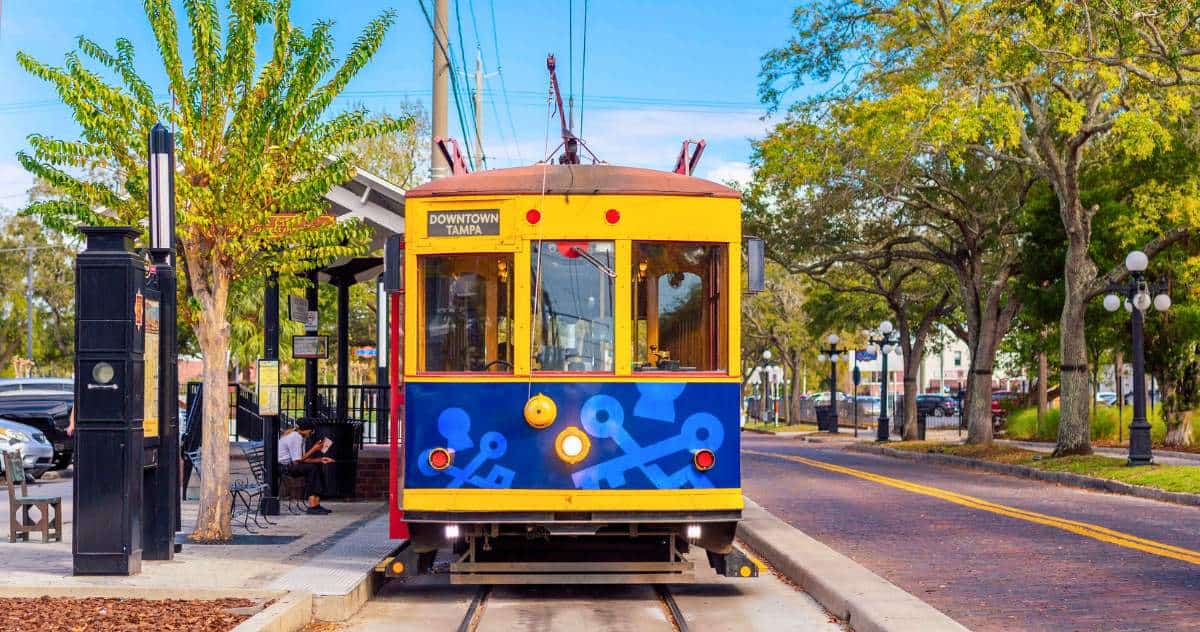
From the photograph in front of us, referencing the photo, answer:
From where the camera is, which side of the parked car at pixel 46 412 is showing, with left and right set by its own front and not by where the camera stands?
left

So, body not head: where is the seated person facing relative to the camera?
to the viewer's right

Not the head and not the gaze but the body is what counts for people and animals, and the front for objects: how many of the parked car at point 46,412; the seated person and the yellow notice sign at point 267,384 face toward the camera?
1

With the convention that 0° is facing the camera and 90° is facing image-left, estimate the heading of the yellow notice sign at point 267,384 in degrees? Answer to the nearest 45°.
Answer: approximately 0°

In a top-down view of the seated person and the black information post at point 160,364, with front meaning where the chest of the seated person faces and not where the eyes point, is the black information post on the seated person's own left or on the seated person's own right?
on the seated person's own right

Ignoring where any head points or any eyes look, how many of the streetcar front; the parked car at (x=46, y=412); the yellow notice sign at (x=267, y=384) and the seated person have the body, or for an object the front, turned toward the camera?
2

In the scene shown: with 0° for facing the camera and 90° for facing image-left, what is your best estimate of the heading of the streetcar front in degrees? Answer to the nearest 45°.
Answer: approximately 0°
